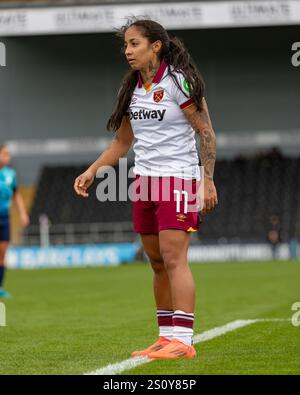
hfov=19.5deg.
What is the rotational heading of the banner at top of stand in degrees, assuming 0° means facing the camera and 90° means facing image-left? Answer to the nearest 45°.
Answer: approximately 0°

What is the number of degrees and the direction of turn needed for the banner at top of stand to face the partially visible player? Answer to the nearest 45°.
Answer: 0° — it already faces them

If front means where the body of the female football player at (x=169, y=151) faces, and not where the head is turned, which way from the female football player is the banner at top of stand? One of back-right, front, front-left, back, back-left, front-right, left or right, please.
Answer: back-right

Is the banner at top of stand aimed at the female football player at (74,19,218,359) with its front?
yes

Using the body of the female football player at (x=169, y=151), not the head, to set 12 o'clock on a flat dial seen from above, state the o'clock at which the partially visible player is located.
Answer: The partially visible player is roughly at 4 o'clock from the female football player.
